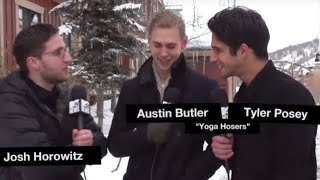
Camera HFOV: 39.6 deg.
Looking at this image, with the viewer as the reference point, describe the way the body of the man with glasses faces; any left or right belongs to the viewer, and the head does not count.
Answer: facing to the right of the viewer

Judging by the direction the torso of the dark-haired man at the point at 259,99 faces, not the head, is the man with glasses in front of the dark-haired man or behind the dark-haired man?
in front

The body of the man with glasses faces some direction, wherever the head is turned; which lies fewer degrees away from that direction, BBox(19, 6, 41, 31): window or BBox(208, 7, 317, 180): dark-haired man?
the dark-haired man

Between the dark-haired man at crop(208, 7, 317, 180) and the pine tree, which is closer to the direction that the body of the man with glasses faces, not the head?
the dark-haired man

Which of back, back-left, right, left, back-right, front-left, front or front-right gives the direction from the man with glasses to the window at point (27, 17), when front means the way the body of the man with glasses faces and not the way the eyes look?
left

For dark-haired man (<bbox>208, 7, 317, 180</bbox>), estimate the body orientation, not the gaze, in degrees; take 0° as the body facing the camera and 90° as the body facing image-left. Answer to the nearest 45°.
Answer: approximately 90°

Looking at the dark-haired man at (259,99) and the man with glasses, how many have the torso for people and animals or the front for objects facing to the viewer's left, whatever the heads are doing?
1

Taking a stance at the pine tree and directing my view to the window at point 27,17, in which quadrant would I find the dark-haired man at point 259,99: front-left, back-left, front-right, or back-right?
back-left

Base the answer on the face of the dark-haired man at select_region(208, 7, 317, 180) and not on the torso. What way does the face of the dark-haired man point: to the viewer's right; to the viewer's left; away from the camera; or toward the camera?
to the viewer's left

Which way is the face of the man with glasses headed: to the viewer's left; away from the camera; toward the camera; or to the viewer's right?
to the viewer's right

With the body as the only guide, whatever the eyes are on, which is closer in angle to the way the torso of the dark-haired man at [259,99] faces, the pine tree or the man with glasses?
the man with glasses

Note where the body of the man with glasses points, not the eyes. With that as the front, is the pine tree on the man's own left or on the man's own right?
on the man's own left

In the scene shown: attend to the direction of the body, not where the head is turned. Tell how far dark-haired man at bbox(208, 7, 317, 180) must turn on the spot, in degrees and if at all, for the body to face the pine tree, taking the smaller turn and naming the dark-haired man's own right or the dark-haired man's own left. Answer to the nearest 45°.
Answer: approximately 45° to the dark-haired man's own right
